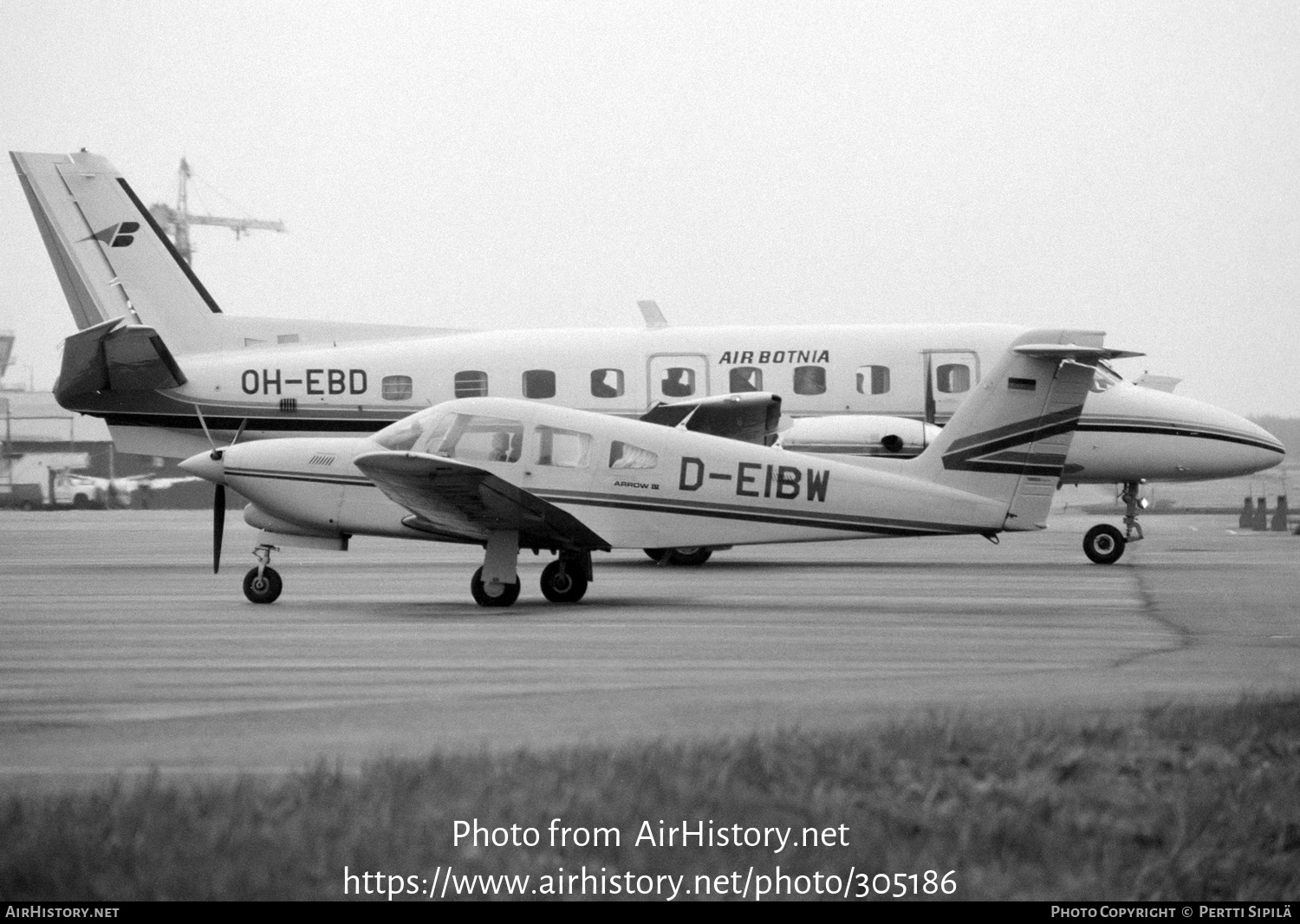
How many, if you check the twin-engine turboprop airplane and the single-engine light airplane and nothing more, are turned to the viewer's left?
1

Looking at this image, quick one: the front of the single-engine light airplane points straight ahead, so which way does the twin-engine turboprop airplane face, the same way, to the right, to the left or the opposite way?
the opposite way

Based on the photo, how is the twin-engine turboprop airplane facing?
to the viewer's right

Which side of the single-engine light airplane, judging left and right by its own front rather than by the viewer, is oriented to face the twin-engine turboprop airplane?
right

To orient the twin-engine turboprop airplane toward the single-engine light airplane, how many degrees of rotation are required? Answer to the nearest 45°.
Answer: approximately 90° to its right

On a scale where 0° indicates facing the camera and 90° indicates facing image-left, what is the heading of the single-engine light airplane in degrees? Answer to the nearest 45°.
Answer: approximately 90°
